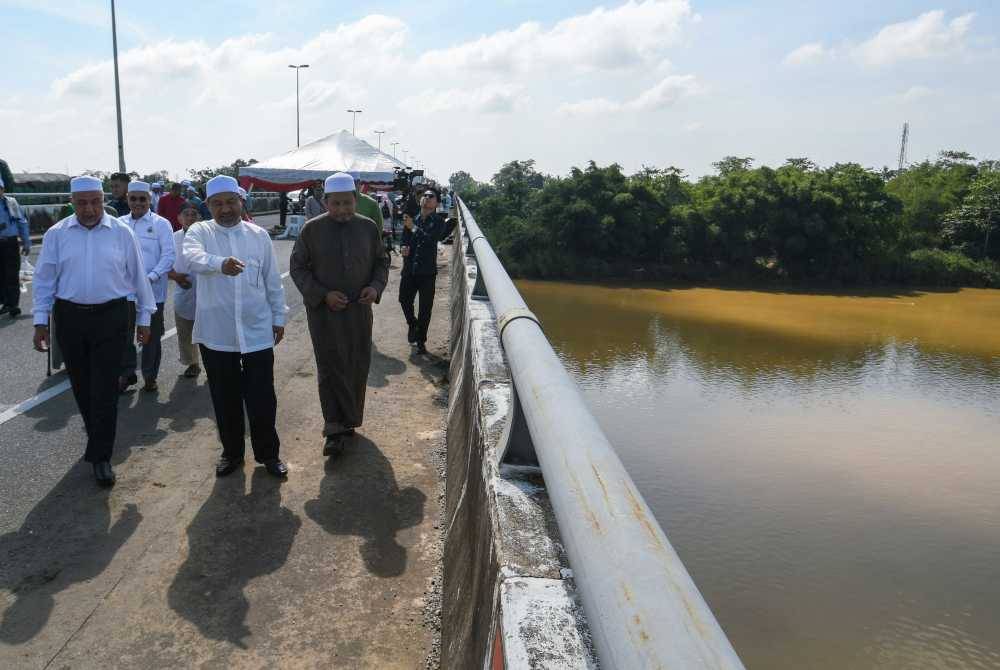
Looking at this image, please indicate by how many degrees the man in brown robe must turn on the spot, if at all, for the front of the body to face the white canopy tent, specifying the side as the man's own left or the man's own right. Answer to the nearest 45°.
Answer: approximately 180°

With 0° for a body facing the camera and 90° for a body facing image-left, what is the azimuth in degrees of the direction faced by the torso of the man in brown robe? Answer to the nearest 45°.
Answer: approximately 0°

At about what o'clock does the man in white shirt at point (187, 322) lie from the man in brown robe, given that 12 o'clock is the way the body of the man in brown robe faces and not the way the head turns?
The man in white shirt is roughly at 5 o'clock from the man in brown robe.

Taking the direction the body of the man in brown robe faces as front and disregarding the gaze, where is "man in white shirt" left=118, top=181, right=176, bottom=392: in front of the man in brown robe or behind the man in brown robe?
behind

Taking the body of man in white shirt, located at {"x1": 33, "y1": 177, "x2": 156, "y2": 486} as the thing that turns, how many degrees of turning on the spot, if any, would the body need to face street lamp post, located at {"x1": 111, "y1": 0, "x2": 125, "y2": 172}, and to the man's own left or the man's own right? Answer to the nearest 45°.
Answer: approximately 180°

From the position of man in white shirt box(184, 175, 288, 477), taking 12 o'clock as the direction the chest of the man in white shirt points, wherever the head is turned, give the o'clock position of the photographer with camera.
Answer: The photographer with camera is roughly at 7 o'clock from the man in white shirt.

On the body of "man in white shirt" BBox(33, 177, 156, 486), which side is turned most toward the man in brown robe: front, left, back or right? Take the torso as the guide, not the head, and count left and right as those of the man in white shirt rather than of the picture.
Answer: left

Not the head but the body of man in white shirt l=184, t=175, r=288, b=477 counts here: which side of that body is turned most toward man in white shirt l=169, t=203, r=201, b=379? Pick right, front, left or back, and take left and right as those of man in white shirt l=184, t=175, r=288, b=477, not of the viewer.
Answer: back

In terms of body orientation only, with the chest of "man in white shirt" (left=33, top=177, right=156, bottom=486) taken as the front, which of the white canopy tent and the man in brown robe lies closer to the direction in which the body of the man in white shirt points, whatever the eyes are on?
the man in brown robe
